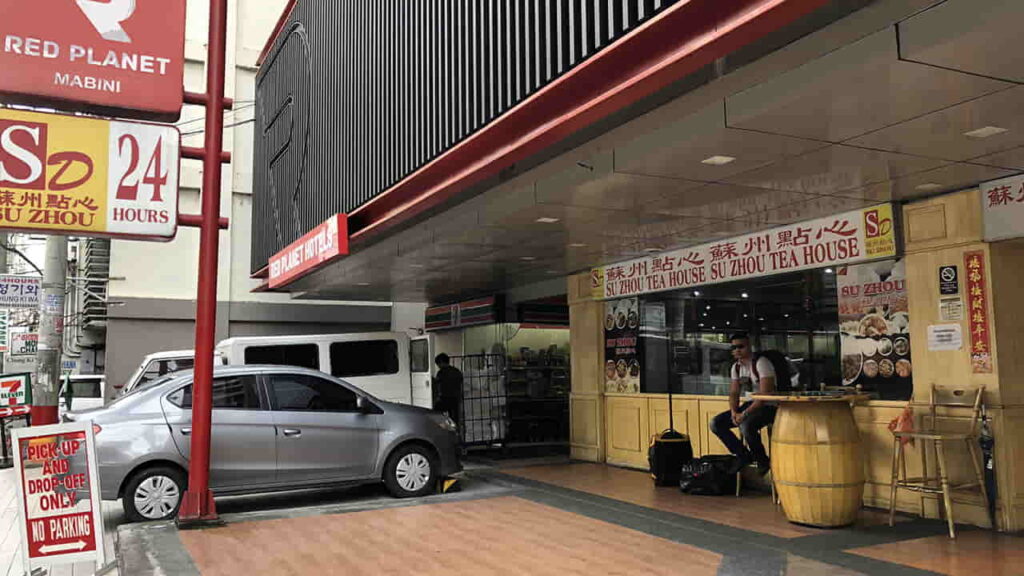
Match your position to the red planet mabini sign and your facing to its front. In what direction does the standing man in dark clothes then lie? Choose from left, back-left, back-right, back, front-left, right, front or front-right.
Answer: back-left

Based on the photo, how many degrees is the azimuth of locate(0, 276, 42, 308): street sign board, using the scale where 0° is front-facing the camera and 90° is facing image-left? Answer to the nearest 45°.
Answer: approximately 0°

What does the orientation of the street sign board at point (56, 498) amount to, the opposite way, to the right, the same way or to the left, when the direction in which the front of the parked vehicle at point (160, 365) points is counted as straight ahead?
to the left

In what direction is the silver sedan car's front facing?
to the viewer's right

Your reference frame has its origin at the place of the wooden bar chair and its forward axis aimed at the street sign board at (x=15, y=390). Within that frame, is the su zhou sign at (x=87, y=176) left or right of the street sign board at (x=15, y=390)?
left

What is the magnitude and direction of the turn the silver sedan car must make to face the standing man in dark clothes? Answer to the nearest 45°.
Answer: approximately 45° to its left

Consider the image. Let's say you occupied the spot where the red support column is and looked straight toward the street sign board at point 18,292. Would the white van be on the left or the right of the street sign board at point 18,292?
right

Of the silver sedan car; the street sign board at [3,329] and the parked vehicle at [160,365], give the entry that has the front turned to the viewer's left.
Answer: the parked vehicle

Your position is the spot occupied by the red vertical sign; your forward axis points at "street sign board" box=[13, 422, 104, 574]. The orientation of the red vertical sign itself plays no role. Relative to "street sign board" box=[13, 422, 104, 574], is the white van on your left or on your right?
right

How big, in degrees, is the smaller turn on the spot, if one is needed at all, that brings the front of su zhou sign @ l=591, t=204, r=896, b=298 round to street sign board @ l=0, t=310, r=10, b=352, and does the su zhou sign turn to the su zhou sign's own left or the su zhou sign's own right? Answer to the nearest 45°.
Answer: approximately 45° to the su zhou sign's own right
